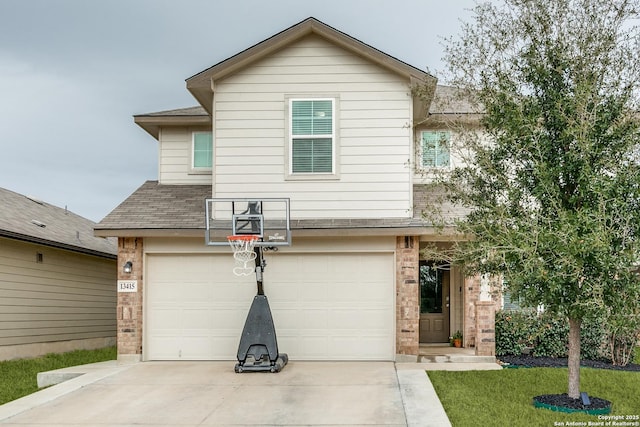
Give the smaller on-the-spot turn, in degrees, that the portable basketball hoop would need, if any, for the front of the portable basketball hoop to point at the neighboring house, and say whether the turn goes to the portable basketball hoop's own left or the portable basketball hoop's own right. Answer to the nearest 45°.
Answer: approximately 135° to the portable basketball hoop's own right

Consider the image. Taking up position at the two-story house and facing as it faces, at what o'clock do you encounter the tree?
The tree is roughly at 11 o'clock from the two-story house.

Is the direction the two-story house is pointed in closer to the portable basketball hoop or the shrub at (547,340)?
the portable basketball hoop

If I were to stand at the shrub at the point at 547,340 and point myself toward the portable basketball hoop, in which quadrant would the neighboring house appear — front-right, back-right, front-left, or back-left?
front-right

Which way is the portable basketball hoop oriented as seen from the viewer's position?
toward the camera

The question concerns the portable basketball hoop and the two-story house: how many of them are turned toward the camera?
2

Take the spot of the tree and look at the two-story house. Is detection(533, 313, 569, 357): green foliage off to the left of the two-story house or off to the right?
right

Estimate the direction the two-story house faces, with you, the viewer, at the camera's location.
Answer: facing the viewer

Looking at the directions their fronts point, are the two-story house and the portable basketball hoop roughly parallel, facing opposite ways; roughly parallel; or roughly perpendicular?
roughly parallel

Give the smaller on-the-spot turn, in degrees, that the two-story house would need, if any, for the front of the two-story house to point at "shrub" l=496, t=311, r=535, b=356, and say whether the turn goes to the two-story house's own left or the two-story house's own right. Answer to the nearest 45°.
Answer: approximately 90° to the two-story house's own left
